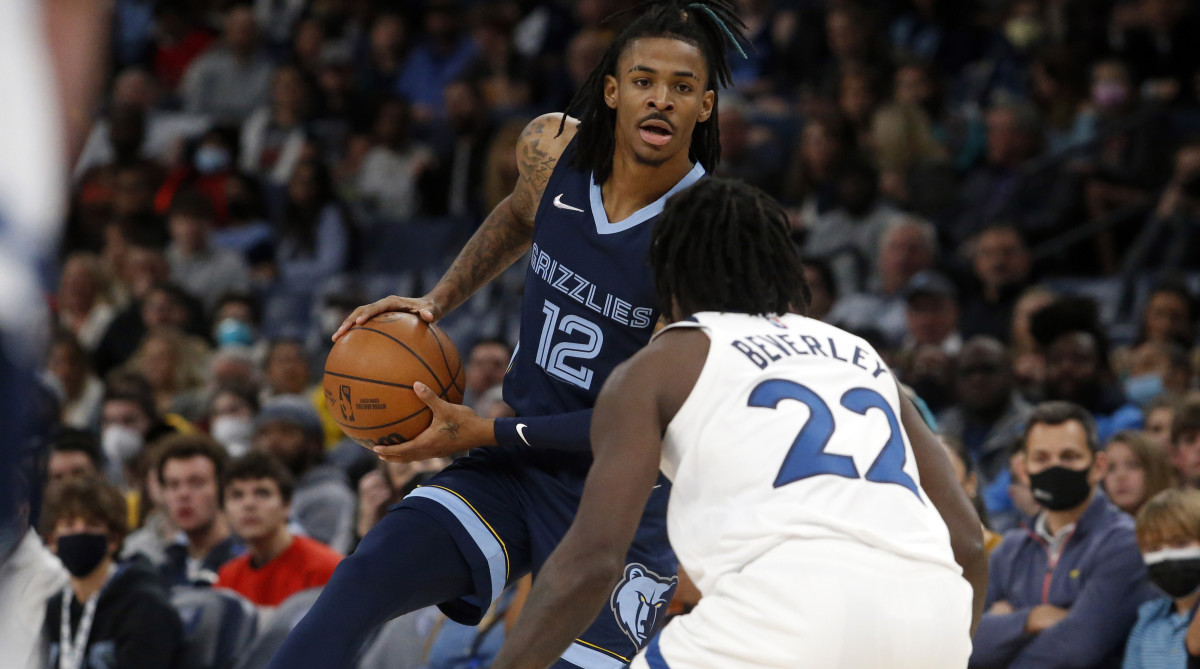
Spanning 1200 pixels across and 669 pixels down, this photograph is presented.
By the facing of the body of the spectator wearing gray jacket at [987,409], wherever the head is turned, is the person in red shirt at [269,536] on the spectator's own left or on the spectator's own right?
on the spectator's own right

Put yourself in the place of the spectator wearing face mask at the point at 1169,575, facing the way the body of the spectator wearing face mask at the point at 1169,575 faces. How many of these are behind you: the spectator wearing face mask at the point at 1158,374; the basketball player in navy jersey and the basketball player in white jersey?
1

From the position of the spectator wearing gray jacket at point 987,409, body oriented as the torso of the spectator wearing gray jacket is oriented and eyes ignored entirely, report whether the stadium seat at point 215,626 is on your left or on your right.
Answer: on your right

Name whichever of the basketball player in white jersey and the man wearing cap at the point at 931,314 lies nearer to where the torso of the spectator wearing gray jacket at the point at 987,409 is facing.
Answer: the basketball player in white jersey

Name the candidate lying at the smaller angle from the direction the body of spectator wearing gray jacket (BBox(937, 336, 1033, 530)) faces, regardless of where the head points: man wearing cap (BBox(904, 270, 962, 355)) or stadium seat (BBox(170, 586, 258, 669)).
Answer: the stadium seat

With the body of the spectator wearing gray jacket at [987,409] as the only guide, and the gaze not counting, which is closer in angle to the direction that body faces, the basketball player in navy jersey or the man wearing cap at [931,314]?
the basketball player in navy jersey

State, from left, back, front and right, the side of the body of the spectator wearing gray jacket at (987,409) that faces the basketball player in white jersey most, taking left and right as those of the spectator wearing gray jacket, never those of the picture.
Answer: front

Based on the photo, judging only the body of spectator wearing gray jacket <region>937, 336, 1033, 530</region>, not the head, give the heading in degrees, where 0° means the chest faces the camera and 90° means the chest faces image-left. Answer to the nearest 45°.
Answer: approximately 0°

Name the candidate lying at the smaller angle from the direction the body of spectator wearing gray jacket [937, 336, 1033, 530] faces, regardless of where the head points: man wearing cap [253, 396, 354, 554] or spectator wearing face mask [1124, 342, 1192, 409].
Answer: the man wearing cap

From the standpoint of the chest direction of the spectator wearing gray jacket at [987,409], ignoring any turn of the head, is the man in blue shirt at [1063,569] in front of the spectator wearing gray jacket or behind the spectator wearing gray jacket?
in front

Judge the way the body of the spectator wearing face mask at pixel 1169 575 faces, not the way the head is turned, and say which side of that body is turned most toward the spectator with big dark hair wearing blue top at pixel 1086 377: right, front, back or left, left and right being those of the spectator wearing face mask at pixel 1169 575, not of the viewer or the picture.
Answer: back

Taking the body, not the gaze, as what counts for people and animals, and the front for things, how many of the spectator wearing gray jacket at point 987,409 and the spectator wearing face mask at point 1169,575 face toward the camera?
2

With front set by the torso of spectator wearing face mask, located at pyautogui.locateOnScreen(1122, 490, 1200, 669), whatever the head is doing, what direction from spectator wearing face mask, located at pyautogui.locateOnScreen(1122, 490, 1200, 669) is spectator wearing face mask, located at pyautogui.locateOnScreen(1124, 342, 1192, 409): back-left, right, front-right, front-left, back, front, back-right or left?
back

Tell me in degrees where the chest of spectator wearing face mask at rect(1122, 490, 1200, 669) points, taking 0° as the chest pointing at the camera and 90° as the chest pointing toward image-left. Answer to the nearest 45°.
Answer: approximately 0°

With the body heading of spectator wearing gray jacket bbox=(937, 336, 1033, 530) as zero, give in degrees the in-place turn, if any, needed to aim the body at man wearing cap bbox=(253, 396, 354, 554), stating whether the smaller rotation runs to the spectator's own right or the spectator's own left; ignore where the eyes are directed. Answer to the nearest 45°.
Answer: approximately 90° to the spectator's own right

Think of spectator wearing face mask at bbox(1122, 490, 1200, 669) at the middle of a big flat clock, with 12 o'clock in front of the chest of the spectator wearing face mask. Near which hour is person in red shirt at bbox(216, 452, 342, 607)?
The person in red shirt is roughly at 3 o'clock from the spectator wearing face mask.
